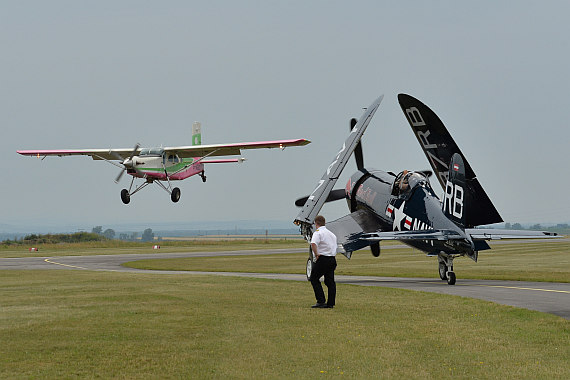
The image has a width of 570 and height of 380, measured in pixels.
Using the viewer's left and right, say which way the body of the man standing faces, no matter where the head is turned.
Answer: facing away from the viewer and to the left of the viewer

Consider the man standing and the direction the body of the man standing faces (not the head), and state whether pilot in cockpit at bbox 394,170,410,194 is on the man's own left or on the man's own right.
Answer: on the man's own right

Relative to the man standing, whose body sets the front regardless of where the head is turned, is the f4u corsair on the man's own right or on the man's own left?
on the man's own right

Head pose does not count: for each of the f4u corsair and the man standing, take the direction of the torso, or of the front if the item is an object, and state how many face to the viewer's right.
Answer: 0
